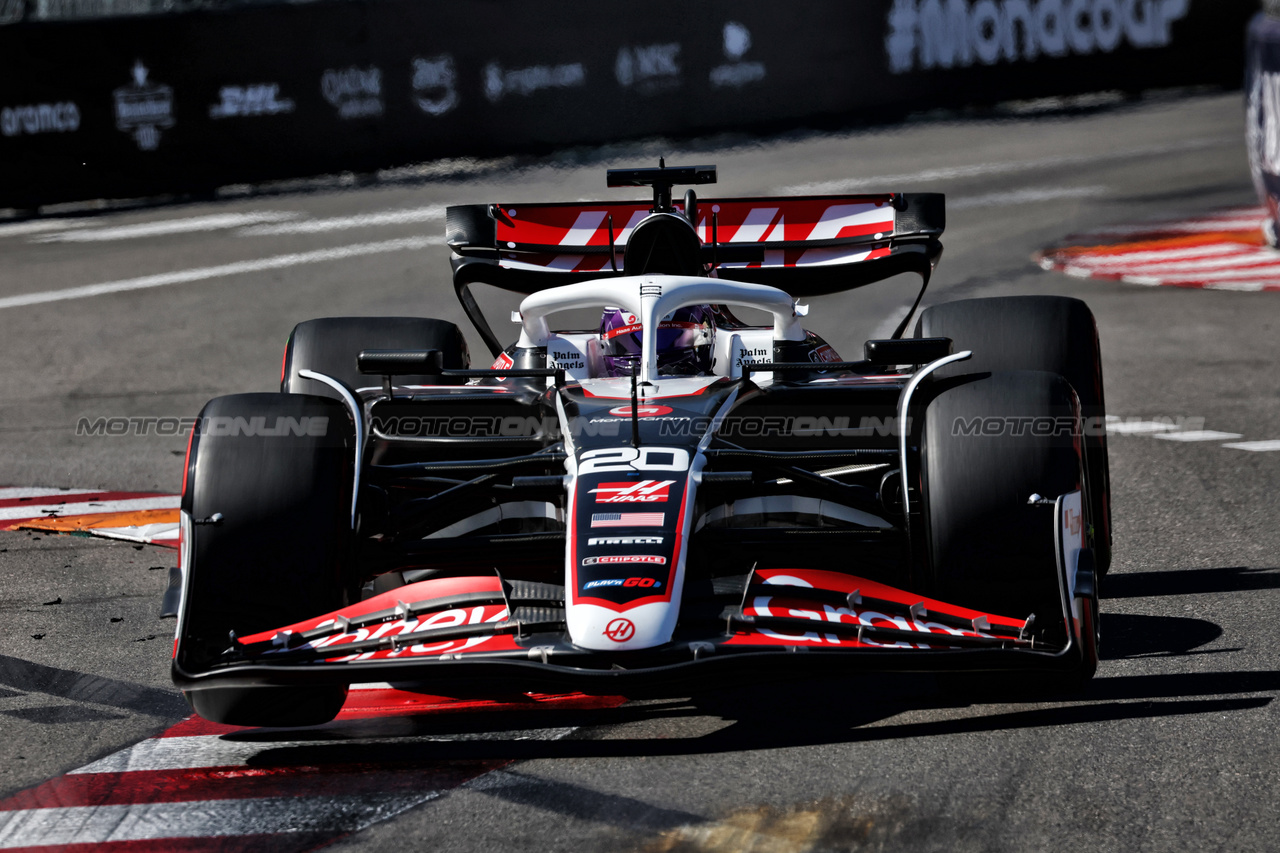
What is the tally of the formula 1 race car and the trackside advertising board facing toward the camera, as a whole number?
2

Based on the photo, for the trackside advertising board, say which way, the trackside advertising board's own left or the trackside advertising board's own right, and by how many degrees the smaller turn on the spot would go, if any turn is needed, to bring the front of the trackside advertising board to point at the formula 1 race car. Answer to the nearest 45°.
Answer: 0° — it already faces it

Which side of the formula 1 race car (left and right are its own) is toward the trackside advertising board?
back

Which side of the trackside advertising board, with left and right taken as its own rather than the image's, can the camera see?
front

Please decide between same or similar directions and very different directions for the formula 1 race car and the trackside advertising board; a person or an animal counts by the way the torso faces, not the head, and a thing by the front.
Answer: same or similar directions

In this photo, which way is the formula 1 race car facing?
toward the camera
